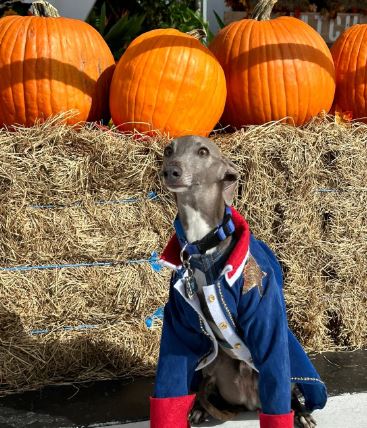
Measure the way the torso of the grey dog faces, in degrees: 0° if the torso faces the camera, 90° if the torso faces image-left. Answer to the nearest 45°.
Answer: approximately 45°

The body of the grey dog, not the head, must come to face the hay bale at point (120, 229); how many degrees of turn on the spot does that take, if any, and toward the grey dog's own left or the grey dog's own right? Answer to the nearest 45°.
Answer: approximately 90° to the grey dog's own right

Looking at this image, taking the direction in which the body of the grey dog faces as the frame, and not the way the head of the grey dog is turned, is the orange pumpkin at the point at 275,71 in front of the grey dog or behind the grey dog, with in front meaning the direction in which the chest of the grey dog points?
behind

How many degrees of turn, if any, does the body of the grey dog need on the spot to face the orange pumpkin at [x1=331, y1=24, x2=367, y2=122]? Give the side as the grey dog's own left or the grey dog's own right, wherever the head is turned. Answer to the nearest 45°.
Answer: approximately 180°

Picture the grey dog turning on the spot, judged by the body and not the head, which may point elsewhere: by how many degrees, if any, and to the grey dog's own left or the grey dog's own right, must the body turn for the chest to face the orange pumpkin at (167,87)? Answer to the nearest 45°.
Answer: approximately 135° to the grey dog's own right
